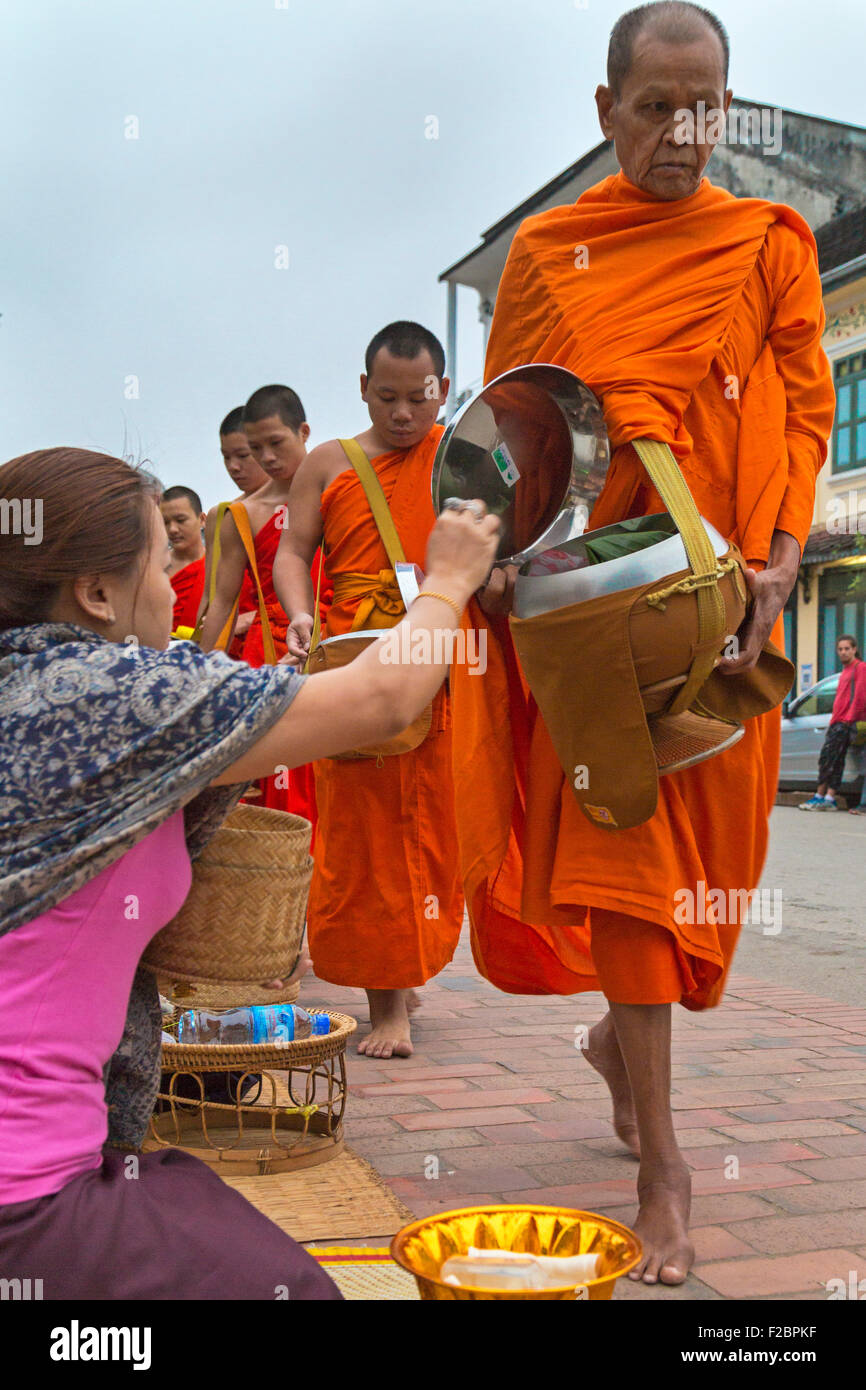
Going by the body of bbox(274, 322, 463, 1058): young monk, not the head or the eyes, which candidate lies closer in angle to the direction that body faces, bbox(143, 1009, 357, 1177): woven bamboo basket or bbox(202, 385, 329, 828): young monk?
the woven bamboo basket

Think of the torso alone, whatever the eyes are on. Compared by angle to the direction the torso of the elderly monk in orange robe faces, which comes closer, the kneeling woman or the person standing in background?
the kneeling woman

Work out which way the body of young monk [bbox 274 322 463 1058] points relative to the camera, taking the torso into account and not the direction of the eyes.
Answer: toward the camera

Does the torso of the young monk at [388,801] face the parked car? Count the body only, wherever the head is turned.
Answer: no

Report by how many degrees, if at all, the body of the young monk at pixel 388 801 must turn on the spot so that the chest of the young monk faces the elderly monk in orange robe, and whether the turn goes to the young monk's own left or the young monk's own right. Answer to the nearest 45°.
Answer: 0° — they already face them

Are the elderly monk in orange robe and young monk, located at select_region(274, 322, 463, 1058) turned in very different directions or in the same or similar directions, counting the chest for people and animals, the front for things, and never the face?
same or similar directions

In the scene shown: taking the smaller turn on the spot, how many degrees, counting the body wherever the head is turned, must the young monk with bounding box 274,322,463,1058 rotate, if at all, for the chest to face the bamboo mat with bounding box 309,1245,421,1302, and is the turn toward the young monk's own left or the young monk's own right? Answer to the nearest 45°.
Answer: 0° — they already face it

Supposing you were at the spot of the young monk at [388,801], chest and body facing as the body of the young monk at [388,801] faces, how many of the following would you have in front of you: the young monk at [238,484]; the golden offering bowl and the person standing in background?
1

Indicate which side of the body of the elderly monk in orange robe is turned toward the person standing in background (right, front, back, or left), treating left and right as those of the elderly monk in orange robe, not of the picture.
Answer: back

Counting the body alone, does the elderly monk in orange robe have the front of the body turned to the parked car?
no

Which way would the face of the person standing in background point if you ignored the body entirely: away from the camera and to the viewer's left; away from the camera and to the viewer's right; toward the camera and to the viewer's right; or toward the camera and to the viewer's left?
toward the camera and to the viewer's left

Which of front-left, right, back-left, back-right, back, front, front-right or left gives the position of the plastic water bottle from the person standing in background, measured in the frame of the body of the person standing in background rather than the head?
front-left

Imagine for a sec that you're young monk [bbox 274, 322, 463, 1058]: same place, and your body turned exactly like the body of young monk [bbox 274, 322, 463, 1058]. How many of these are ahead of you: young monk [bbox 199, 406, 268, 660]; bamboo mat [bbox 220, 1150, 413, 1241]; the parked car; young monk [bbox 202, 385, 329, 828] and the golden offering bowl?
2

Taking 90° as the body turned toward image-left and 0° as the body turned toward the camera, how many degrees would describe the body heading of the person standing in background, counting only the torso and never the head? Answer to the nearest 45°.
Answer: approximately 45°

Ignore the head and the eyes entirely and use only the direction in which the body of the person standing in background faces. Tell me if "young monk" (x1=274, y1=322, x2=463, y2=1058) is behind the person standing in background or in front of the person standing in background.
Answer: in front

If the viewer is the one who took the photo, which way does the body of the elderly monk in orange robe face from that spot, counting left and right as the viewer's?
facing the viewer

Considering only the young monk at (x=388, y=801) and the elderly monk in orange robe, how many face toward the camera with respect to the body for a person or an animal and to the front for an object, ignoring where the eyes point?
2

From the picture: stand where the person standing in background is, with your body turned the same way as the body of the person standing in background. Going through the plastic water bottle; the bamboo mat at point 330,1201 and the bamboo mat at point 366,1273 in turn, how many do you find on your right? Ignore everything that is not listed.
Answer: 0
